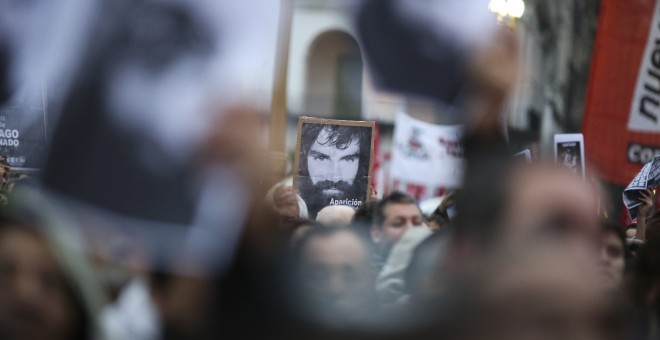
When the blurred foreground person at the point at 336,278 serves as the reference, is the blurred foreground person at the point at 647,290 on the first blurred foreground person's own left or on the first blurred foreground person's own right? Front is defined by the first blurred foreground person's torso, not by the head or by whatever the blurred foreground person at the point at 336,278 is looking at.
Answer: on the first blurred foreground person's own left

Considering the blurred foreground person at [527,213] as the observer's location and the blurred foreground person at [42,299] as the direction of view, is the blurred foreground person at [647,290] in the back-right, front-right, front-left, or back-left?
back-right

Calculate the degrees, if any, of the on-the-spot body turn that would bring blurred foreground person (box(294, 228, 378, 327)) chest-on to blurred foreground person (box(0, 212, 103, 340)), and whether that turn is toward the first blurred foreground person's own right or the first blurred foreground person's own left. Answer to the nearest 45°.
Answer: approximately 90° to the first blurred foreground person's own right

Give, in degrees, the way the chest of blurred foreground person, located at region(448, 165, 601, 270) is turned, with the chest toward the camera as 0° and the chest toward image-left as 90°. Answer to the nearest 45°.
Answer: approximately 315°

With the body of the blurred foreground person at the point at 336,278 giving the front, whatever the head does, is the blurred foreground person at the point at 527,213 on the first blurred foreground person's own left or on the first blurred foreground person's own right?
on the first blurred foreground person's own left

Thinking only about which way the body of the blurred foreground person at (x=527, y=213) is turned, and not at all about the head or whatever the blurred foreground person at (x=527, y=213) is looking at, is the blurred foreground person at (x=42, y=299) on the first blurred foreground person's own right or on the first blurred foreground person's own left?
on the first blurred foreground person's own right

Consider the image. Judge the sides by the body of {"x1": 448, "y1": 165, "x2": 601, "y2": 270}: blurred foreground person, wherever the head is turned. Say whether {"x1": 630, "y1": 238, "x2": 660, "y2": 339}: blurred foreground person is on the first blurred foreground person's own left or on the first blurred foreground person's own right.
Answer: on the first blurred foreground person's own left

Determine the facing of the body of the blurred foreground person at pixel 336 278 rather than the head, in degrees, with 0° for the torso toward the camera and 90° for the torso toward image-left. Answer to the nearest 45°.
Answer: approximately 0°

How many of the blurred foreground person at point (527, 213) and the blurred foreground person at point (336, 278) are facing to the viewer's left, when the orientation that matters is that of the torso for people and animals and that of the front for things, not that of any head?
0
